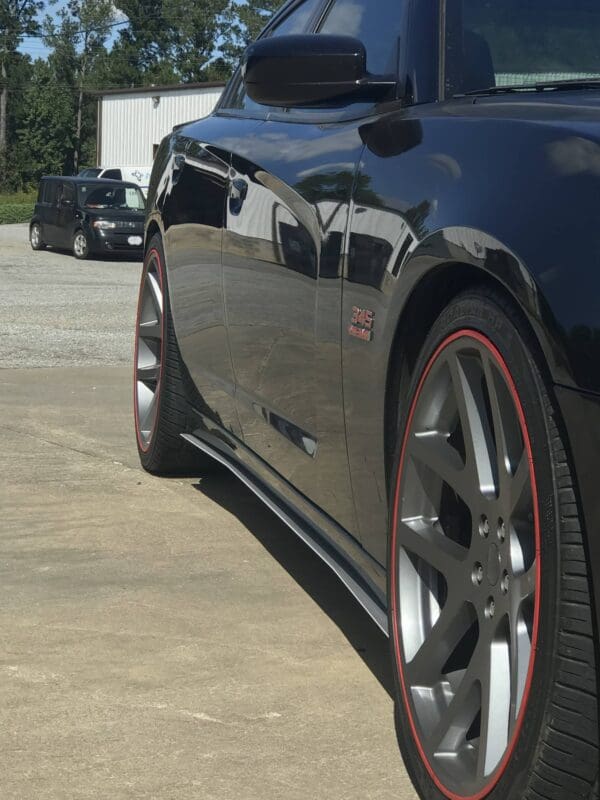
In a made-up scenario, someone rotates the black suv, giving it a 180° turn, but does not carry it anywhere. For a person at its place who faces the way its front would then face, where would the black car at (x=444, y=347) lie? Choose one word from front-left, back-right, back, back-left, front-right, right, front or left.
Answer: back-left

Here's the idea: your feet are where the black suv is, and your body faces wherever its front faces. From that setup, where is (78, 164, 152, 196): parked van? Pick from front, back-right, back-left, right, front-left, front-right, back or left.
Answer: back-left

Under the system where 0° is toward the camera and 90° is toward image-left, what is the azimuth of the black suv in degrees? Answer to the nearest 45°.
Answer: approximately 315°
